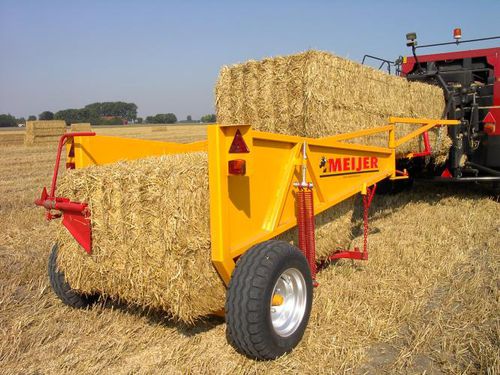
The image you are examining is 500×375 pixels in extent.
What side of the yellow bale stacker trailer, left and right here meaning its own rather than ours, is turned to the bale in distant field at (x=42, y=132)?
left

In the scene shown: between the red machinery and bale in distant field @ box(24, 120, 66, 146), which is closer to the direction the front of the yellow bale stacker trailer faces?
the red machinery

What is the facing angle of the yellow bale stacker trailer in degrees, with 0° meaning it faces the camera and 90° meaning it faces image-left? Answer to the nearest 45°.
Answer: approximately 225°

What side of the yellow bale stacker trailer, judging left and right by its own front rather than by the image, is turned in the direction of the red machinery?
front
